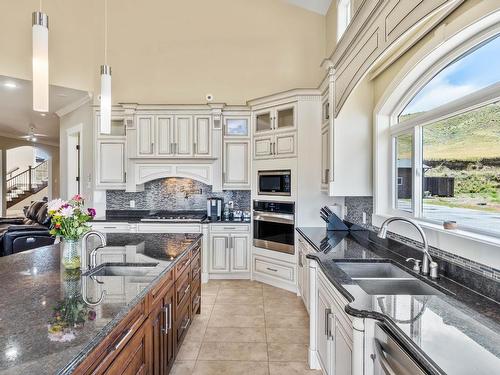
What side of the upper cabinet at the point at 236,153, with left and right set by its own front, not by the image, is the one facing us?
front

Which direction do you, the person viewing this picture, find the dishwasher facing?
facing the viewer and to the left of the viewer

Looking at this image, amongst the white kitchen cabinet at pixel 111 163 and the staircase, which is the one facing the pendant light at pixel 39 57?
the white kitchen cabinet

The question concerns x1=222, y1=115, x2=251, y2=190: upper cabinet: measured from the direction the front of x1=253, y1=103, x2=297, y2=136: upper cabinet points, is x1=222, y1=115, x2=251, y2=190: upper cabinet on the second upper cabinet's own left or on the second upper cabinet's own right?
on the second upper cabinet's own right

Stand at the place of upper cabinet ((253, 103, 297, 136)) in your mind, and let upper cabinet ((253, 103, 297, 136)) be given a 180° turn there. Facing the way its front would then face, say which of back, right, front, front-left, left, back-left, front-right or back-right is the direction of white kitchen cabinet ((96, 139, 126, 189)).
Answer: back-left

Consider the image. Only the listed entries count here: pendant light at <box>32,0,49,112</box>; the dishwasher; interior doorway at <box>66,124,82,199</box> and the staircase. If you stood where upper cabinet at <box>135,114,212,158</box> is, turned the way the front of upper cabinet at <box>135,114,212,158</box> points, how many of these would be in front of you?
2

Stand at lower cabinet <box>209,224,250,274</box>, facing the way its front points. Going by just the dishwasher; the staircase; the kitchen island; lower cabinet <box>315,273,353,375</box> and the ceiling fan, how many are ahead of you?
3

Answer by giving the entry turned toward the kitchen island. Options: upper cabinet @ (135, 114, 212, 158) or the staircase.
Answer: the upper cabinet

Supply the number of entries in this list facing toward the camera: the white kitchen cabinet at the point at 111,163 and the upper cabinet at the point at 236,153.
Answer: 2

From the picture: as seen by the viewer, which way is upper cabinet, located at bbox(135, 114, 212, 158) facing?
toward the camera

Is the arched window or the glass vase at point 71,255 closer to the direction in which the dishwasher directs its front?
the glass vase

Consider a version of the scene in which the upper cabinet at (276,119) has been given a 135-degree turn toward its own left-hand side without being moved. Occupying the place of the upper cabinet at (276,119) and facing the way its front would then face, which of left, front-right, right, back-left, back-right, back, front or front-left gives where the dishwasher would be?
right

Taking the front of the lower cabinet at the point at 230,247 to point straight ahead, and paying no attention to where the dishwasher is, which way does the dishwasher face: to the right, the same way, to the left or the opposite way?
to the right

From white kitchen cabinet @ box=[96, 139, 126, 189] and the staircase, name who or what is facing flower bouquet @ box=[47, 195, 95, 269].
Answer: the white kitchen cabinet

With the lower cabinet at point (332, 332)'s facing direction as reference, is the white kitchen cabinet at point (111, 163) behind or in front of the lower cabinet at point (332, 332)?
in front

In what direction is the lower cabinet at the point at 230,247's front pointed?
toward the camera

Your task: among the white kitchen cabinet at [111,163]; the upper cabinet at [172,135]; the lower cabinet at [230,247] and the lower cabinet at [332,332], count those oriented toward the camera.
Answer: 3

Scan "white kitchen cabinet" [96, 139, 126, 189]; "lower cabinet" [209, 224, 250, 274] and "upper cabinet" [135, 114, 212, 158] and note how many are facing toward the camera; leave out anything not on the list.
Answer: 3
